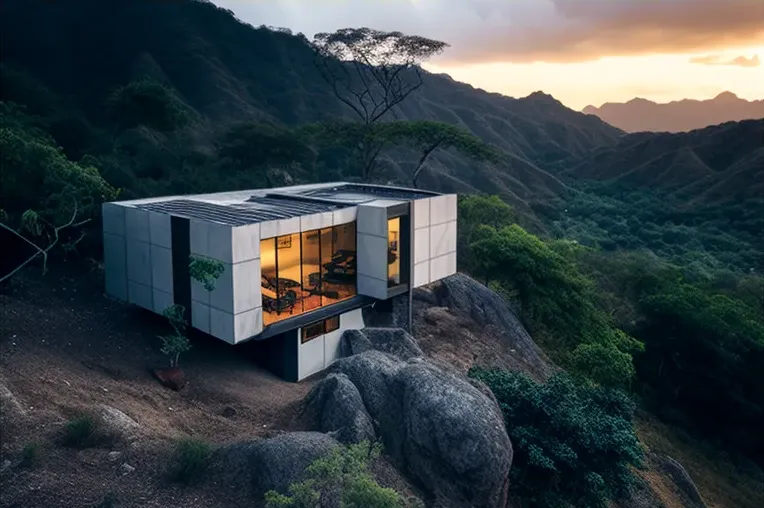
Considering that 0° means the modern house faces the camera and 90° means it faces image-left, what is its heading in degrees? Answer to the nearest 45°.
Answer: approximately 315°

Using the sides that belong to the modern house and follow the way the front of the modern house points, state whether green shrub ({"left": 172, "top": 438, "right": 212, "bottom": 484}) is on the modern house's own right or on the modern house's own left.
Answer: on the modern house's own right

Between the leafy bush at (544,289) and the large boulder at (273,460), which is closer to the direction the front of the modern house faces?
the large boulder

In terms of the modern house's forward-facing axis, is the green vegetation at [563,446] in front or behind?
in front

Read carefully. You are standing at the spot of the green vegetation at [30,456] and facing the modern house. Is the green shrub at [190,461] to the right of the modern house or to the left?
right

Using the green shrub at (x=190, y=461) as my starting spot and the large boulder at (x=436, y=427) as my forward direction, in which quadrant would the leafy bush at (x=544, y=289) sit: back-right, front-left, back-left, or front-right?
front-left
